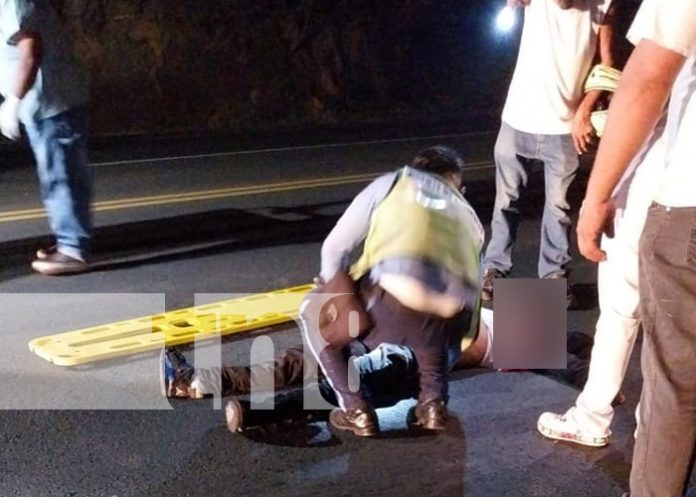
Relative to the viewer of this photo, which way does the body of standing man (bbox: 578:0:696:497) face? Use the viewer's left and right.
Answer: facing away from the viewer and to the left of the viewer

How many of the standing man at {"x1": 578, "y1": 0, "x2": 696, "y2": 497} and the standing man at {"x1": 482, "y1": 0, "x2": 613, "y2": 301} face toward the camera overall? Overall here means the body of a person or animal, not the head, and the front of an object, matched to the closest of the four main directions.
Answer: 1

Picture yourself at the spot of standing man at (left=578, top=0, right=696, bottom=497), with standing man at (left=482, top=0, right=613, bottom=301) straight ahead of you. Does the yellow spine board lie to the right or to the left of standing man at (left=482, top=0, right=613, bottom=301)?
left

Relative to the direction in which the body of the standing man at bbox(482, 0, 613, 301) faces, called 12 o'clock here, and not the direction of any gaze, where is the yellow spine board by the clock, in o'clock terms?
The yellow spine board is roughly at 2 o'clock from the standing man.

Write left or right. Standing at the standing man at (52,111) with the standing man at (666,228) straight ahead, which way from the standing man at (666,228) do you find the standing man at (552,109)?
left

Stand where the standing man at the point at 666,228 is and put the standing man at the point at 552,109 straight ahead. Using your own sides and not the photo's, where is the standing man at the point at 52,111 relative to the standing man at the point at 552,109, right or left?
left

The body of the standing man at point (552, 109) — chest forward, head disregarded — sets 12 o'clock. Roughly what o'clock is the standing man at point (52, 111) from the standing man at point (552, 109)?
the standing man at point (52, 111) is roughly at 3 o'clock from the standing man at point (552, 109).
